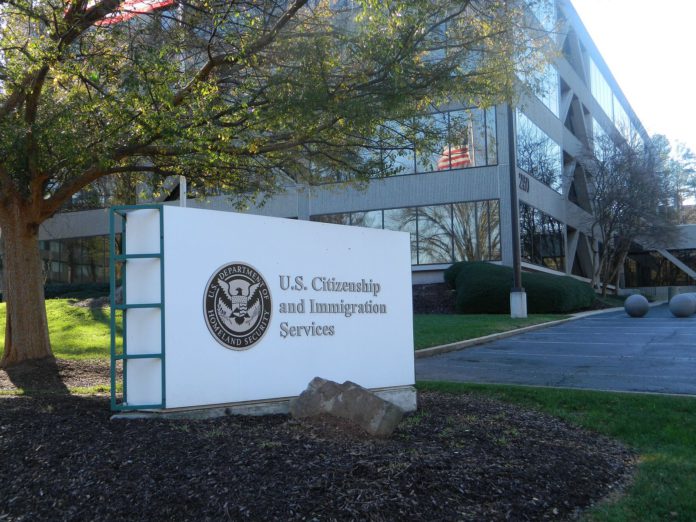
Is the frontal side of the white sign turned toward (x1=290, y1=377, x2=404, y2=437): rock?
yes

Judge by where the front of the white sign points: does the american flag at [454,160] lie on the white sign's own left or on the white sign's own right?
on the white sign's own left

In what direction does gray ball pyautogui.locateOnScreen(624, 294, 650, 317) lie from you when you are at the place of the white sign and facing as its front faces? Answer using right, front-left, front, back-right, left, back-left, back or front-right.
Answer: left

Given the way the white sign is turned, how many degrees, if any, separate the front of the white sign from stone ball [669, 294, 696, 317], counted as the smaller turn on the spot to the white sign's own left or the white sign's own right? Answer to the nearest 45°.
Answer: approximately 90° to the white sign's own left

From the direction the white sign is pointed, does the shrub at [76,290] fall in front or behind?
behind

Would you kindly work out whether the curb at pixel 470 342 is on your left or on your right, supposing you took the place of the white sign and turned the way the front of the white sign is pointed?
on your left
